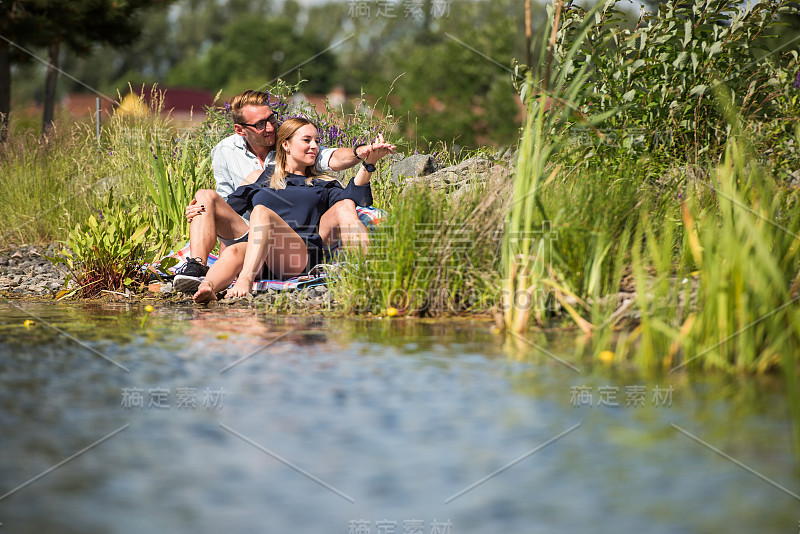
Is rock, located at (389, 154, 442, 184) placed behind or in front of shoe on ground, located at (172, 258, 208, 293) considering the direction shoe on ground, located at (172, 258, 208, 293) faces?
behind

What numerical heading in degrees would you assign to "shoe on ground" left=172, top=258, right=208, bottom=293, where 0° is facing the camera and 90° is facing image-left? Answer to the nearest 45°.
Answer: approximately 45°

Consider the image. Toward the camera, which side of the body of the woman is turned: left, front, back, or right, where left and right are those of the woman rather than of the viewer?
front

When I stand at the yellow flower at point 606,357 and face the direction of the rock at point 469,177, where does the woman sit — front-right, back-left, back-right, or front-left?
front-left

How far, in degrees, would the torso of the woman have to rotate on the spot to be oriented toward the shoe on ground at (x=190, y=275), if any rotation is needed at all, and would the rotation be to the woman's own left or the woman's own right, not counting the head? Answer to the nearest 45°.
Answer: approximately 90° to the woman's own right

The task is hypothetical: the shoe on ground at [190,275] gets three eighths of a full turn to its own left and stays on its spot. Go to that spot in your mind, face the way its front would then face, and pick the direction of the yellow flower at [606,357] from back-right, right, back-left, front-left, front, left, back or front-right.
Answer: front-right

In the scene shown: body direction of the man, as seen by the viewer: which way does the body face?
toward the camera

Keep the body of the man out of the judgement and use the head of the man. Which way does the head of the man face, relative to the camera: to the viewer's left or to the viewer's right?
to the viewer's right

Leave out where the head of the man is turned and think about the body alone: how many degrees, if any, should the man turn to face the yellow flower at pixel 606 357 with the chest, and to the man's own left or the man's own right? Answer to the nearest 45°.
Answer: approximately 45° to the man's own left

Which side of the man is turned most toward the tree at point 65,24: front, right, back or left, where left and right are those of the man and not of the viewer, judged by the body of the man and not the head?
back

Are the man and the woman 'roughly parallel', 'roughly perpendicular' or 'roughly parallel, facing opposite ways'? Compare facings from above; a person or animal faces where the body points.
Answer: roughly parallel
